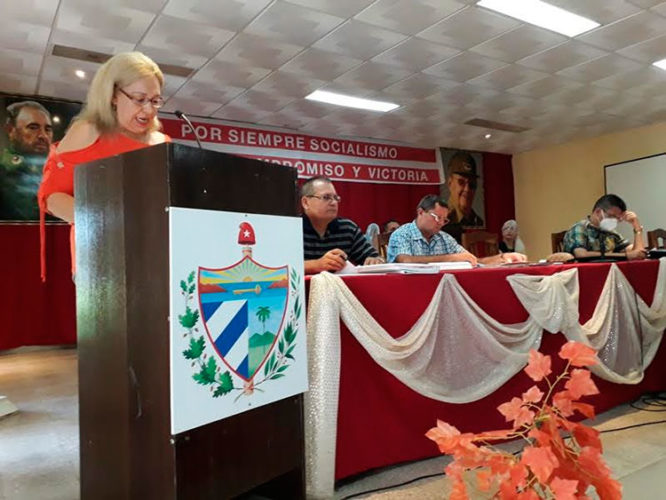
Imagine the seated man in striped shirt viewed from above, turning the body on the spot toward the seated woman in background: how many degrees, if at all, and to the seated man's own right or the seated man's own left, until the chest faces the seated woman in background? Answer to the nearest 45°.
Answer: approximately 90° to the seated man's own left

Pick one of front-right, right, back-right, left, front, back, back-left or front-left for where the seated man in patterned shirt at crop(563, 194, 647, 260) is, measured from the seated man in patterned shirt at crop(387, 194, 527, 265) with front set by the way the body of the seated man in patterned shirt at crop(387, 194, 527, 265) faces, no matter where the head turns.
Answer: left

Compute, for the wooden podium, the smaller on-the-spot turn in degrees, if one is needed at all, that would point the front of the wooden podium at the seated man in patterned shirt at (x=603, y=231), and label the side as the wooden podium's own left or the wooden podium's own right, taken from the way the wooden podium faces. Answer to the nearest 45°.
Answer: approximately 90° to the wooden podium's own left

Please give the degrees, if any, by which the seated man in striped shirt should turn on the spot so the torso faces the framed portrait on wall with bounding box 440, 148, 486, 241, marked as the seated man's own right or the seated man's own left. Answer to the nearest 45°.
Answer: approximately 135° to the seated man's own left

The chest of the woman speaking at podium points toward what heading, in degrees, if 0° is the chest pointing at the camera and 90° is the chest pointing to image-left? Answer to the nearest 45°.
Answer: approximately 315°

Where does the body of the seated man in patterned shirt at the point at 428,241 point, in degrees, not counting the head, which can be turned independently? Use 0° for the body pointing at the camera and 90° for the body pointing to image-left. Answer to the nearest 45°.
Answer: approximately 315°

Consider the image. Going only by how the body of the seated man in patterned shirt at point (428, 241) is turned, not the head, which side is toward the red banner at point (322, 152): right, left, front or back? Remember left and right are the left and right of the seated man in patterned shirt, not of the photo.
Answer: back
